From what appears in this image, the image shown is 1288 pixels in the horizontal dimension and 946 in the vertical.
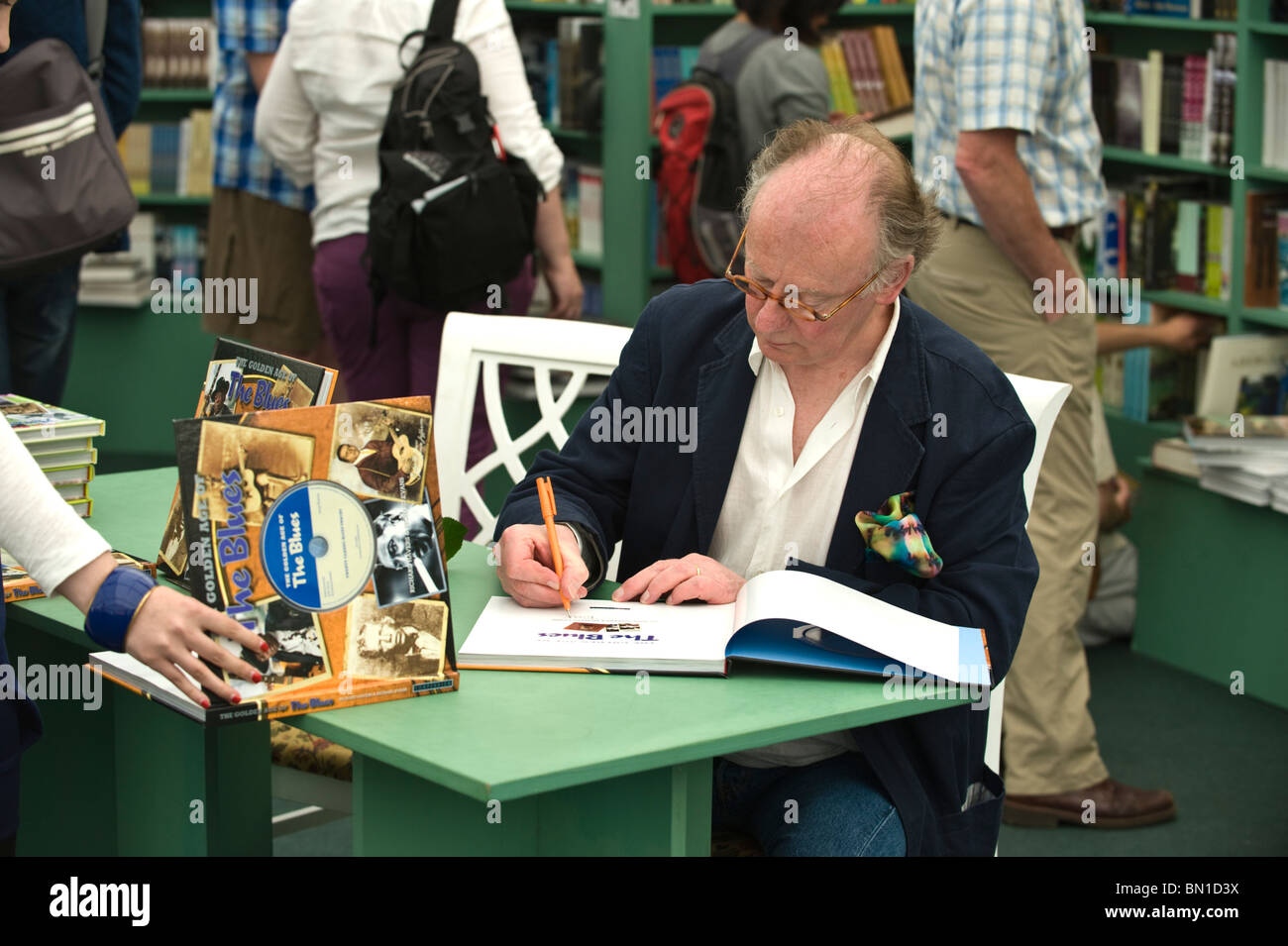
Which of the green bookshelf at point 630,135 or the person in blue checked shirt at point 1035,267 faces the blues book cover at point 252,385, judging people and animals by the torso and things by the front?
the green bookshelf

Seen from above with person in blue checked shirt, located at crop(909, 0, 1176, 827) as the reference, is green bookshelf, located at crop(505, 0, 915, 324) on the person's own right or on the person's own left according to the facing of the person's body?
on the person's own left

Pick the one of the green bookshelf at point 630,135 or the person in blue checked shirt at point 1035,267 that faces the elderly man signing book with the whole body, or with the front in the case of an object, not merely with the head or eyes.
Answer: the green bookshelf

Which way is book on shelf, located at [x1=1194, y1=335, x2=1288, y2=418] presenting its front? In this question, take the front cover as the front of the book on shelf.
toward the camera

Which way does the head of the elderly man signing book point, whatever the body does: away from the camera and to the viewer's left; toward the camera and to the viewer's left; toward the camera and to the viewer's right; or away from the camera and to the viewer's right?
toward the camera and to the viewer's left

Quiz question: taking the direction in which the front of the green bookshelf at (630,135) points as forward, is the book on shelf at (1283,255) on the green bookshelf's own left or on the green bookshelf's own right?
on the green bookshelf's own left

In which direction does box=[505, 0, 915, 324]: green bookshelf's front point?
toward the camera

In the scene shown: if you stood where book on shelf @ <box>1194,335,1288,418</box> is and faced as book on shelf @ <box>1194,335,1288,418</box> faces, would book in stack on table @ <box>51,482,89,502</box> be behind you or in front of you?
in front

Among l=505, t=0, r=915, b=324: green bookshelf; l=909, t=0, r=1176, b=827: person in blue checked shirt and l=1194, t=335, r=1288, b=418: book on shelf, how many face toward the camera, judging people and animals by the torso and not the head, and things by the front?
2

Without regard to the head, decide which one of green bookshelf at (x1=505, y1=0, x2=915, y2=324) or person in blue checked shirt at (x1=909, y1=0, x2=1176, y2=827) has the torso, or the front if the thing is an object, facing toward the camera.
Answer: the green bookshelf

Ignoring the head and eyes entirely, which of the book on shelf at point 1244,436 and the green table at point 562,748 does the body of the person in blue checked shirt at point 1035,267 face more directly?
the book on shelf
